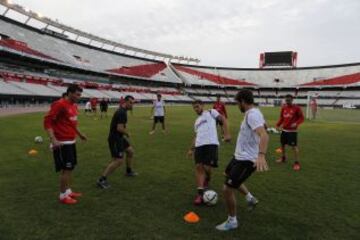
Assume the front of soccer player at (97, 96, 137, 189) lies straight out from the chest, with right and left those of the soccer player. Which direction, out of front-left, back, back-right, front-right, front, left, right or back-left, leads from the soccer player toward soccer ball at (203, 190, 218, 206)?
front-right

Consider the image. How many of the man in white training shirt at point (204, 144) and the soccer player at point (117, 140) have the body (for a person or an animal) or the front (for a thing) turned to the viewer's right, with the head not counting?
1

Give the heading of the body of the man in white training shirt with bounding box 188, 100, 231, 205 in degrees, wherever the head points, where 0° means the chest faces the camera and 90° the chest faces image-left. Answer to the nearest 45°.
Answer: approximately 45°

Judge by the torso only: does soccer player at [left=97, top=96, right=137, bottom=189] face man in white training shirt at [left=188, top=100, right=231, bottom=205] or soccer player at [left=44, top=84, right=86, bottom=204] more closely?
the man in white training shirt

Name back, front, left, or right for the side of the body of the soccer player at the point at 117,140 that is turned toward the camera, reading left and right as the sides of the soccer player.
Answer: right

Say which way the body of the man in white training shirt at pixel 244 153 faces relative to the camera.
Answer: to the viewer's left

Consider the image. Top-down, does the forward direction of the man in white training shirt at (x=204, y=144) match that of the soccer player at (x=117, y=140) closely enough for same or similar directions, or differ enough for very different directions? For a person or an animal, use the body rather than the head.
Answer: very different directions
